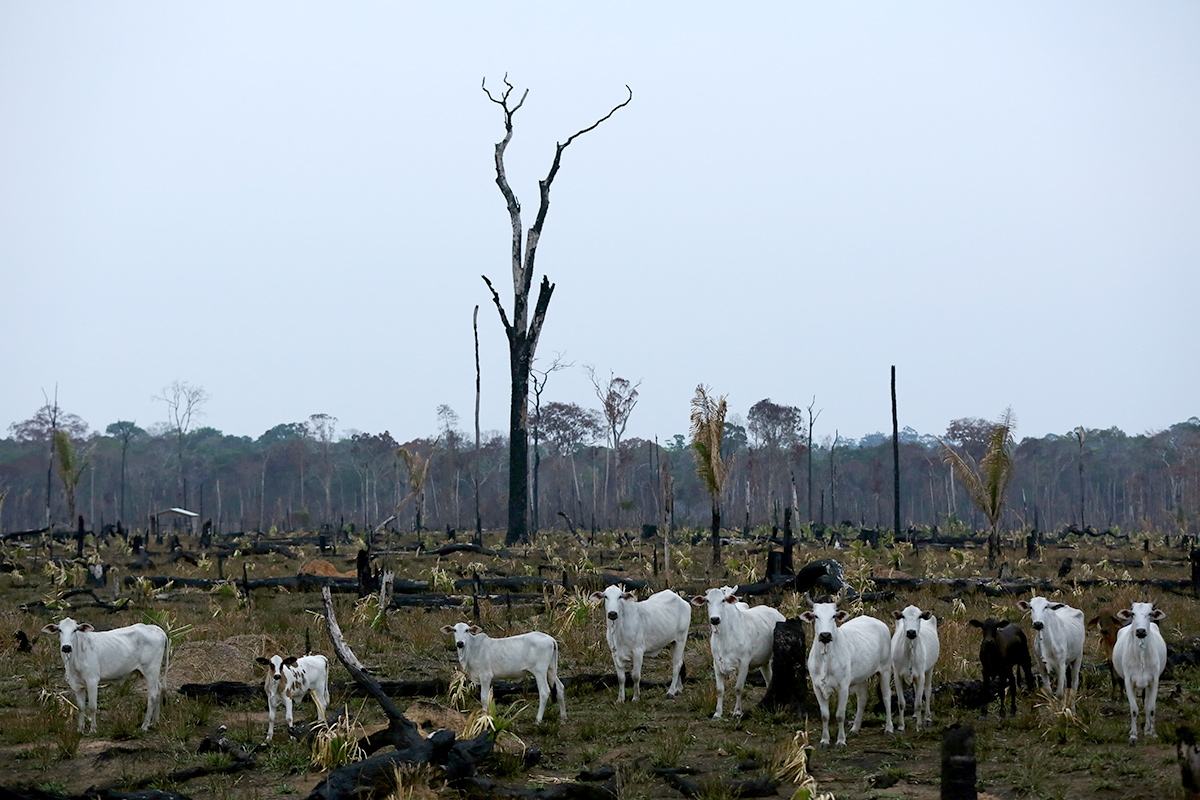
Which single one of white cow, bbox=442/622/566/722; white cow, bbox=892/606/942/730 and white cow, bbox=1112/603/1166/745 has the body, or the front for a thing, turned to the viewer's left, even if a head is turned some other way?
white cow, bbox=442/622/566/722

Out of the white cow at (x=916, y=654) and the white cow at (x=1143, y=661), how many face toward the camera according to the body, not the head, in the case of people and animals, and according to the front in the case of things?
2

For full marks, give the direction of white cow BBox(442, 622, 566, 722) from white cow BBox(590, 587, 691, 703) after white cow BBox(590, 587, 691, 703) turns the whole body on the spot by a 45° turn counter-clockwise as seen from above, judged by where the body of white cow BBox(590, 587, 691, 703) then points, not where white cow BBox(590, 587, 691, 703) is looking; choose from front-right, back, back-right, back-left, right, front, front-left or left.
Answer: front-right

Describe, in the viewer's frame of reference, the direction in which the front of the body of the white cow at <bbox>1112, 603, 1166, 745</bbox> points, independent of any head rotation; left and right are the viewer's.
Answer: facing the viewer

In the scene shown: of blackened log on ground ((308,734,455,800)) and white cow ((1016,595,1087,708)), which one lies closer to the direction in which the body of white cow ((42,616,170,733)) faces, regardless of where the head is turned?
the blackened log on ground

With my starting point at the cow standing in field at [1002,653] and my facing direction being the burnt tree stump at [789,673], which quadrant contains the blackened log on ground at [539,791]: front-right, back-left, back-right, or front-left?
front-left

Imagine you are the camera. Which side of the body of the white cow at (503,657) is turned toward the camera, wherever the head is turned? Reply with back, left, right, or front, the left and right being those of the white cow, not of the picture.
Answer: left

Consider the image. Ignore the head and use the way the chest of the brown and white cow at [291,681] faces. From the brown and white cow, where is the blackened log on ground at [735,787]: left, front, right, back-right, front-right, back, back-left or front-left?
left

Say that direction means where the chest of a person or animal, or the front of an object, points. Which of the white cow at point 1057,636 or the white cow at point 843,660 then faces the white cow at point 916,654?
the white cow at point 1057,636

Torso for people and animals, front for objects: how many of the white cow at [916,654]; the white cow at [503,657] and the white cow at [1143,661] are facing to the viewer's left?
1

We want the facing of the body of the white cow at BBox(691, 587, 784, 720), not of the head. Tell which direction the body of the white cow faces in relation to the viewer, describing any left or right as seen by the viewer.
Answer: facing the viewer and to the left of the viewer

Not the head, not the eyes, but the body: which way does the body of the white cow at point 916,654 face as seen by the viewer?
toward the camera

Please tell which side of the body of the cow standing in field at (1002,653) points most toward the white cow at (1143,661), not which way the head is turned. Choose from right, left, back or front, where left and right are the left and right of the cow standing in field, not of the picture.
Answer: left

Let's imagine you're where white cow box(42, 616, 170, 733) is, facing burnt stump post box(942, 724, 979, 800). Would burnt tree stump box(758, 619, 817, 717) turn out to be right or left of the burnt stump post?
left
